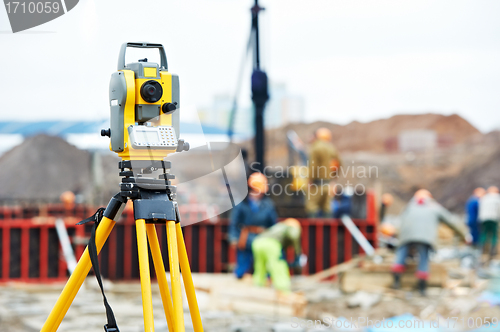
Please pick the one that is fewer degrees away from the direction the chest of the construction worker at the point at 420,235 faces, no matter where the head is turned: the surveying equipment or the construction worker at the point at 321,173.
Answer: the construction worker

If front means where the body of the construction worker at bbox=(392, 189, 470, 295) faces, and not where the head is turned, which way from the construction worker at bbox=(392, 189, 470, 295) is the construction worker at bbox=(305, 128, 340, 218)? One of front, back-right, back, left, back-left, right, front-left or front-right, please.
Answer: front-left

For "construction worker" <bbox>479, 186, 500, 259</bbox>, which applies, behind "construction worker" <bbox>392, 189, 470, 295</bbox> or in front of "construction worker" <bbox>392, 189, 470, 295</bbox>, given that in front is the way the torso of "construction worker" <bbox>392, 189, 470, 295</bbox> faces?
in front

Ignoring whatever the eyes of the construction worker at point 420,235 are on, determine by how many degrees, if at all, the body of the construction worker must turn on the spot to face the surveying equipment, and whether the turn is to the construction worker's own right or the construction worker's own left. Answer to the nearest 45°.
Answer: approximately 180°

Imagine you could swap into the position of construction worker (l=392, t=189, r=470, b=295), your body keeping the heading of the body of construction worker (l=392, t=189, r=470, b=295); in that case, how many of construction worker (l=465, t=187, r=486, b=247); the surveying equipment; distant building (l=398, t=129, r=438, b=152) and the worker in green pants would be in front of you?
2

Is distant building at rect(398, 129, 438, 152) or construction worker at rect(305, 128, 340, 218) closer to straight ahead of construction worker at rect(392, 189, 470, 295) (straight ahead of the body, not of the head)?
the distant building

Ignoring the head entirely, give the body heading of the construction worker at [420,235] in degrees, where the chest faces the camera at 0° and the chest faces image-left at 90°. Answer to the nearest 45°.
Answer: approximately 180°

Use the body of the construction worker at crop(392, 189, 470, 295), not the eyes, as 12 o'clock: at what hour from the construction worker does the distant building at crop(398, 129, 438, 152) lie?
The distant building is roughly at 12 o'clock from the construction worker.

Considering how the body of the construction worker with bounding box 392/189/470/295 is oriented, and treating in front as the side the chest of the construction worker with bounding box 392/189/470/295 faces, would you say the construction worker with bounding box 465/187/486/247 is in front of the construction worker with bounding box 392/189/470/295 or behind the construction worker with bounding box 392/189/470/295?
in front

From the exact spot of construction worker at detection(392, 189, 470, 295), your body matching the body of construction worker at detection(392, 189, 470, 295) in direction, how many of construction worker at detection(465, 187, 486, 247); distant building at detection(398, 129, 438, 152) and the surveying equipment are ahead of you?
2
